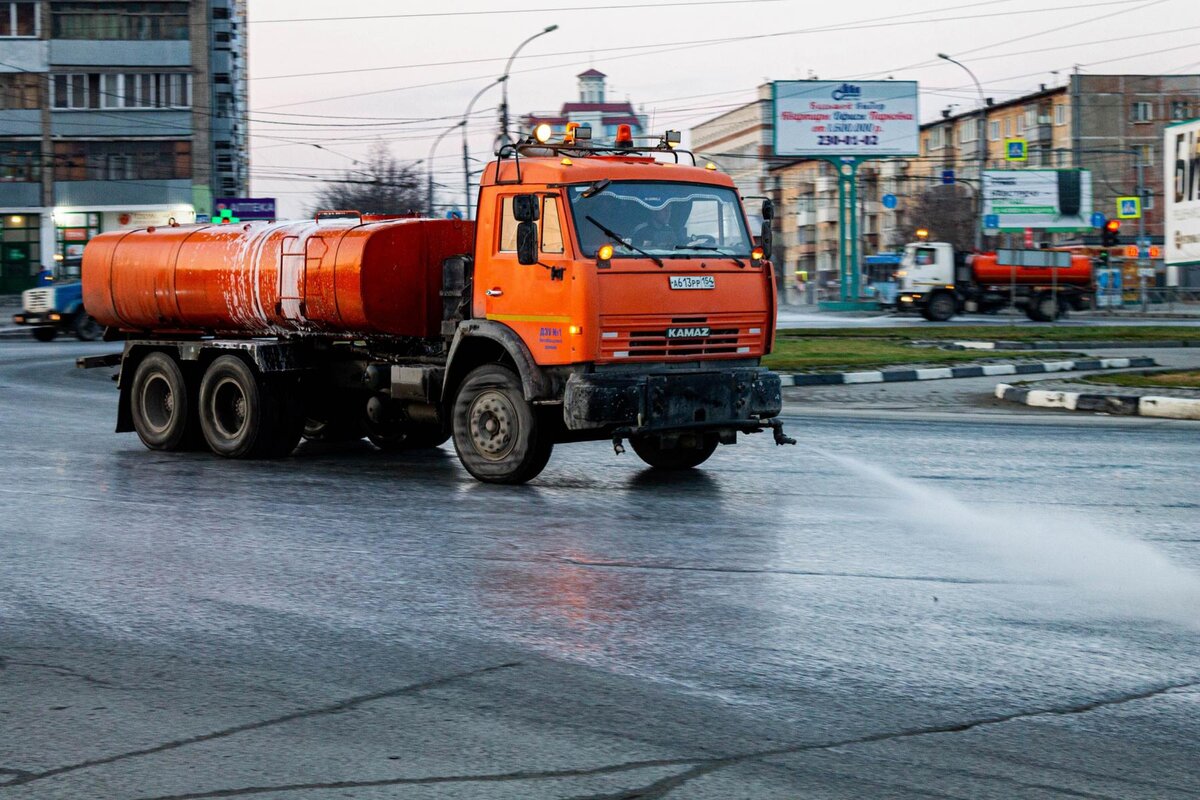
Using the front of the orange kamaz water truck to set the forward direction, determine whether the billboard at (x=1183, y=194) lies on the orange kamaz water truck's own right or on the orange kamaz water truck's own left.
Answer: on the orange kamaz water truck's own left

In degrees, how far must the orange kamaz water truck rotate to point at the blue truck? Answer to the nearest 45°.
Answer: approximately 135° to its left

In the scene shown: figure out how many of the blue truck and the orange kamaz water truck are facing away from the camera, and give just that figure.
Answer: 0

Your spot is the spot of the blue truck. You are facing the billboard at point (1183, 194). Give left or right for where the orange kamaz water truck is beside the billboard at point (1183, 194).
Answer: right

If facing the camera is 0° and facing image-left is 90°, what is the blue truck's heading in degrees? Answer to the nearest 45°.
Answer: approximately 45°
